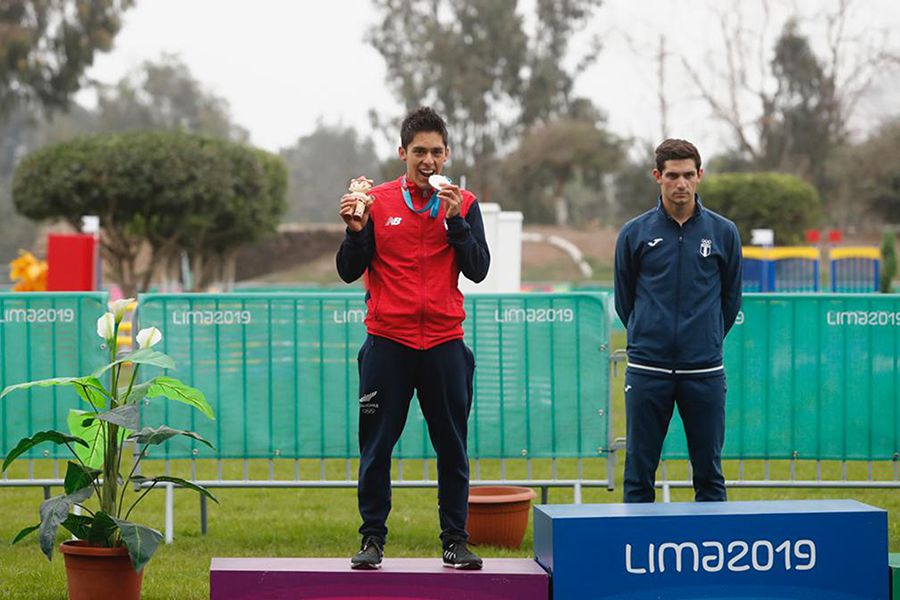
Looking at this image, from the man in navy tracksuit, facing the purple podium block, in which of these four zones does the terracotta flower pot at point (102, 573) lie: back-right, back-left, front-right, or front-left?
front-right

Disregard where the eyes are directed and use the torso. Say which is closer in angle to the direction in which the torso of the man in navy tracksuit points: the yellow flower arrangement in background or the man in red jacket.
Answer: the man in red jacket

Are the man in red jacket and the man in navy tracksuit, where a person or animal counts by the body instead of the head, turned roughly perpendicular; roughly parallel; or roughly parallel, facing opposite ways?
roughly parallel

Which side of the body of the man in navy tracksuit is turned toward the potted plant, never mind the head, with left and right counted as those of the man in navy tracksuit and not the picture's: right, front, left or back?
right

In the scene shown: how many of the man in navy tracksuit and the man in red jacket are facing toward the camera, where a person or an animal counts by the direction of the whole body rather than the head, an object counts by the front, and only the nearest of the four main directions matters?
2

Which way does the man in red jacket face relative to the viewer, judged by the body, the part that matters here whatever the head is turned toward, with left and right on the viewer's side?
facing the viewer

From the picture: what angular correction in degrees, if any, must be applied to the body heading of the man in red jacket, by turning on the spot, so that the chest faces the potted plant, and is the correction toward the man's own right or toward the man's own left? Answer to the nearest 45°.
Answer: approximately 90° to the man's own right

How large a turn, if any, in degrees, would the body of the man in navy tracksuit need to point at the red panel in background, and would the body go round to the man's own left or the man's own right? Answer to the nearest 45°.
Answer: approximately 135° to the man's own right

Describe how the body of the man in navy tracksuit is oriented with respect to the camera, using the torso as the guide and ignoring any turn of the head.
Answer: toward the camera

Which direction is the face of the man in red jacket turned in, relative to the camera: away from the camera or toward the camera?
toward the camera

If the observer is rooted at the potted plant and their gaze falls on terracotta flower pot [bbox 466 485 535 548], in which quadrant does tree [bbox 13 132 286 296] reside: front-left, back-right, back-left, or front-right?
front-left
